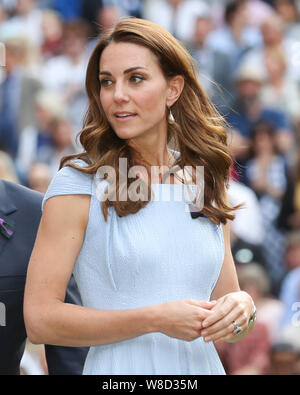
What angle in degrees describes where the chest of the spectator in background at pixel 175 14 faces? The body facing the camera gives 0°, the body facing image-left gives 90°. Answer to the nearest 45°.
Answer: approximately 0°

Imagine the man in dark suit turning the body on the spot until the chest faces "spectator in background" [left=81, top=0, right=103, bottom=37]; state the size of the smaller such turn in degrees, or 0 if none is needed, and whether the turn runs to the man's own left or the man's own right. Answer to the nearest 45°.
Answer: approximately 180°

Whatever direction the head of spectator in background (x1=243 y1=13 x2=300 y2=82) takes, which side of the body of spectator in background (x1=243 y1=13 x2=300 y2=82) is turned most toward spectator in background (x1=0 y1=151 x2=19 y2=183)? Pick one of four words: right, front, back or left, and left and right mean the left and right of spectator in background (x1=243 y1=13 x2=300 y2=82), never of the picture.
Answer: right
